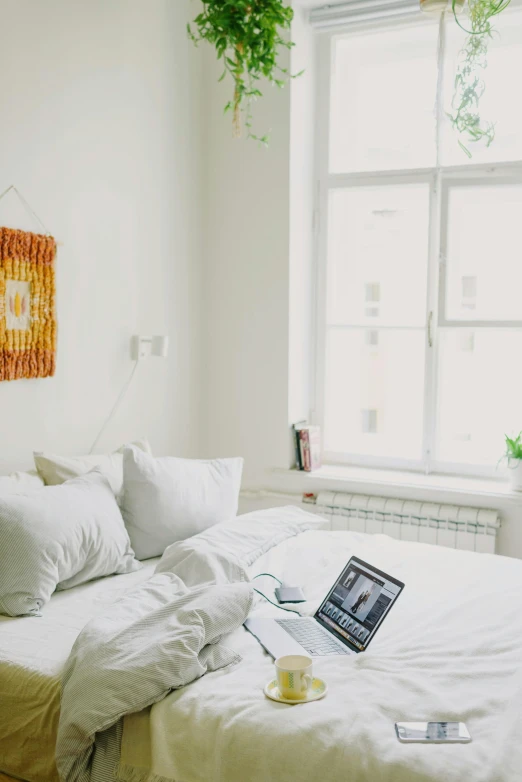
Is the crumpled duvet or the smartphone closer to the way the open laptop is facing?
the crumpled duvet

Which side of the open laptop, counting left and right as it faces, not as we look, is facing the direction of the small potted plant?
back

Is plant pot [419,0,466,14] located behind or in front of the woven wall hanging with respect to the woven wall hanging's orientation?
in front

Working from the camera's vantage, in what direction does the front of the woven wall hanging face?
facing the viewer and to the right of the viewer

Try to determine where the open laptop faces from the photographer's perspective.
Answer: facing the viewer and to the left of the viewer

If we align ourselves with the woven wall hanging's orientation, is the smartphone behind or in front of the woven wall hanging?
in front

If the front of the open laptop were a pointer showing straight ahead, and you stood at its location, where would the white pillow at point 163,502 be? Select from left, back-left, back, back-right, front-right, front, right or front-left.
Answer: right

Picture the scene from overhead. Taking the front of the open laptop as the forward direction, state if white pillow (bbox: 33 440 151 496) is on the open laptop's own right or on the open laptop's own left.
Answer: on the open laptop's own right

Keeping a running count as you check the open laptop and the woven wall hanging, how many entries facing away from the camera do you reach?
0

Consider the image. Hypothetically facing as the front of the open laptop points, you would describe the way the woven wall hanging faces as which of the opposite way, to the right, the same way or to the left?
to the left
